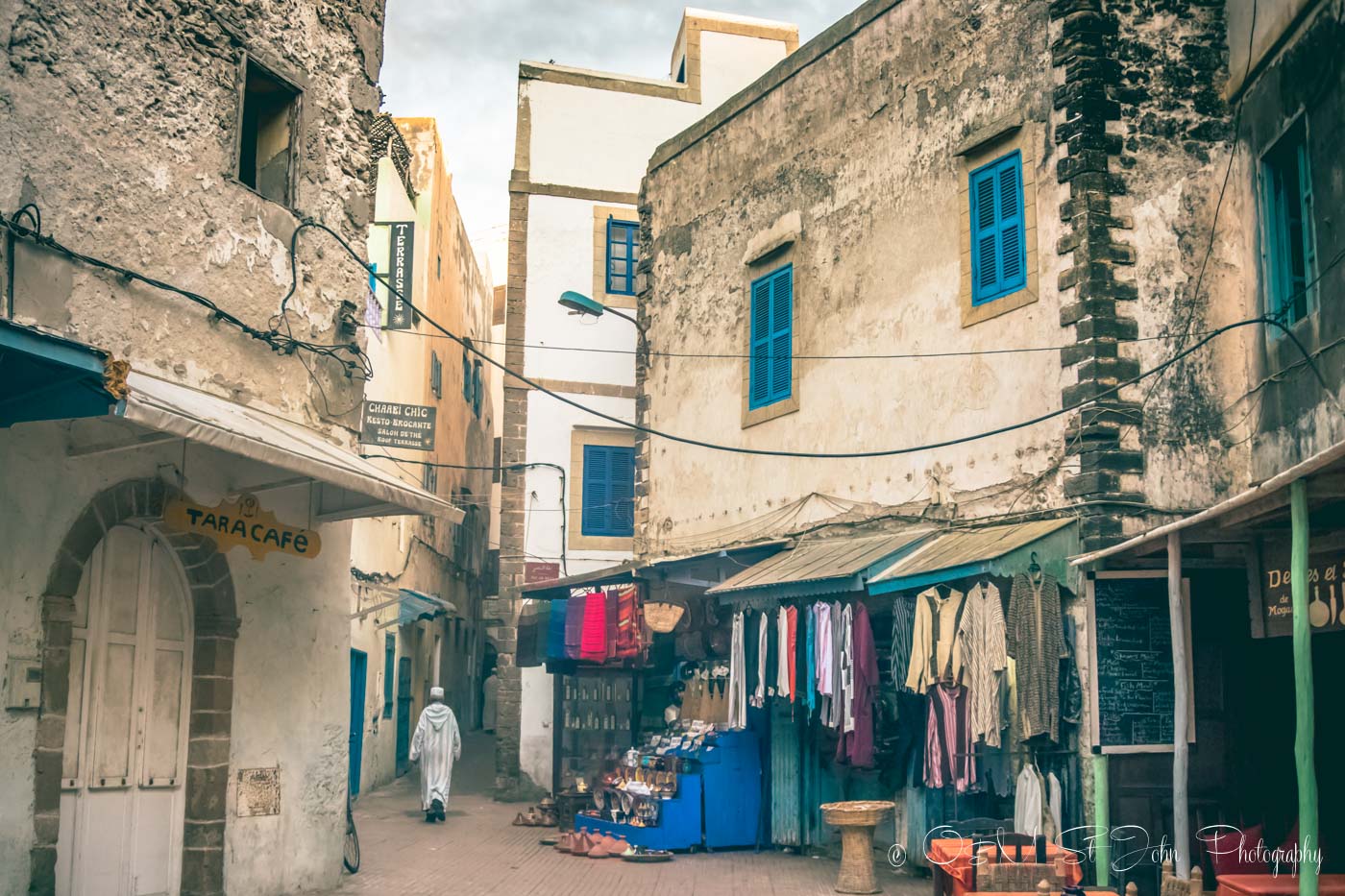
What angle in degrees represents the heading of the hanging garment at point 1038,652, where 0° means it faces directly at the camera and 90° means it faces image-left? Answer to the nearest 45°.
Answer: approximately 0°

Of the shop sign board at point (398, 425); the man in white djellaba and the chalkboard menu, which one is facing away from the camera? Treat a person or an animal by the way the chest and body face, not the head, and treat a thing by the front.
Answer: the man in white djellaba

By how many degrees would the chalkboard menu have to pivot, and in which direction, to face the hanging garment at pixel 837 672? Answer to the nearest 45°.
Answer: approximately 135° to its right

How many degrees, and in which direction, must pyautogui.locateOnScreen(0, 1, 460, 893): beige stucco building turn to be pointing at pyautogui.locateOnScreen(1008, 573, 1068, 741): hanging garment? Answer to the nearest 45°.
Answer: approximately 45° to its left

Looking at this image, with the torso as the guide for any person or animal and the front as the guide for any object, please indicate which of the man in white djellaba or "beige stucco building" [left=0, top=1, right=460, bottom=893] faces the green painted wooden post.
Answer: the beige stucco building

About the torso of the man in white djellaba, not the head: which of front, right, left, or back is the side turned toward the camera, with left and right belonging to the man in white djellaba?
back

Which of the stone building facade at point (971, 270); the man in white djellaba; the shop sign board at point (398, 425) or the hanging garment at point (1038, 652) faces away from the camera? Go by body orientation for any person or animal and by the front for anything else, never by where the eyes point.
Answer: the man in white djellaba

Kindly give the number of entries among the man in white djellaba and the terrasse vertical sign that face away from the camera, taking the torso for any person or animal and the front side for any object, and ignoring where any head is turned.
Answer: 1

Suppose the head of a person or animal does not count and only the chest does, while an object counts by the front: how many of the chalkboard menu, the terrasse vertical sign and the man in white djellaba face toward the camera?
2

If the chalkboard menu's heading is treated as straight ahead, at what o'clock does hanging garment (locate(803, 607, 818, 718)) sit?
The hanging garment is roughly at 4 o'clock from the chalkboard menu.
